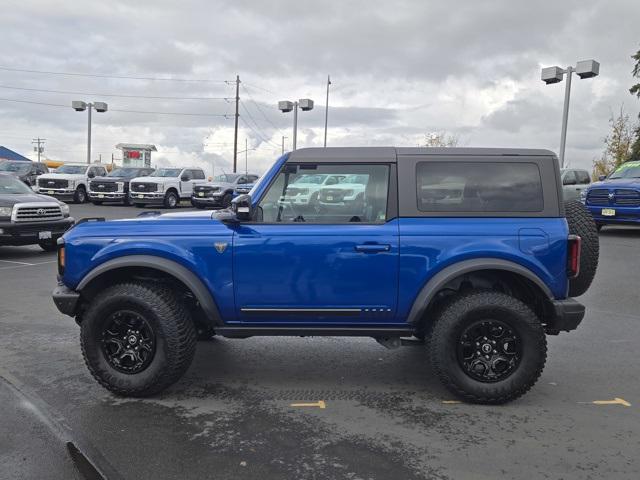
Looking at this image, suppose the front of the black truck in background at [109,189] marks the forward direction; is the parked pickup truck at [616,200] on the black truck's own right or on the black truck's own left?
on the black truck's own left

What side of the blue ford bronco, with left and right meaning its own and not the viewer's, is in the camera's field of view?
left

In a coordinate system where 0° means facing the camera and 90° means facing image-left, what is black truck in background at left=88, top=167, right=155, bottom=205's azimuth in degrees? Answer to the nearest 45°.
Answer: approximately 45°

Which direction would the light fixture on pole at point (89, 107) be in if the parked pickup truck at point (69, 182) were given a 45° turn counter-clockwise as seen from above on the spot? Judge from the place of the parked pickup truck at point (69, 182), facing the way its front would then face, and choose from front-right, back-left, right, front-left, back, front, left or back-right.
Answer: back

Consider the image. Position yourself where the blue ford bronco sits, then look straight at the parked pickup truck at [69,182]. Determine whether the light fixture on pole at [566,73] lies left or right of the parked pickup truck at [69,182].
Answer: right

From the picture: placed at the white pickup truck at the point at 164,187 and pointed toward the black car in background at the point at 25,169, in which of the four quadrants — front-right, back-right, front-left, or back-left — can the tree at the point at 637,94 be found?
back-right

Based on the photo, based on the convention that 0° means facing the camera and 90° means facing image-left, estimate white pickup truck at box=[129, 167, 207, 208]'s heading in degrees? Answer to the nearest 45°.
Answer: approximately 45°

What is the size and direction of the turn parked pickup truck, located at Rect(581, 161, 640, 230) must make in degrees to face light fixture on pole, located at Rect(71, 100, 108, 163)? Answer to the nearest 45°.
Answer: approximately 45° to its right

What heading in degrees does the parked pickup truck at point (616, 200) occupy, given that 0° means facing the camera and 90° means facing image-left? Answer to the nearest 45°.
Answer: approximately 45°

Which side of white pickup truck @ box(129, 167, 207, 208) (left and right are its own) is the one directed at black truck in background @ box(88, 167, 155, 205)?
right

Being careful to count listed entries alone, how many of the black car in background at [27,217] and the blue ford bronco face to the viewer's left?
1

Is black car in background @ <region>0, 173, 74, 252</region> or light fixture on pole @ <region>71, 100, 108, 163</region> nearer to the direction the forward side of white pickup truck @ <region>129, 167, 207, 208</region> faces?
the black car in background

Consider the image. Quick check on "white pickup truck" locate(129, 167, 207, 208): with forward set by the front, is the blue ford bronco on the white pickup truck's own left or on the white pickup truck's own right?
on the white pickup truck's own left
